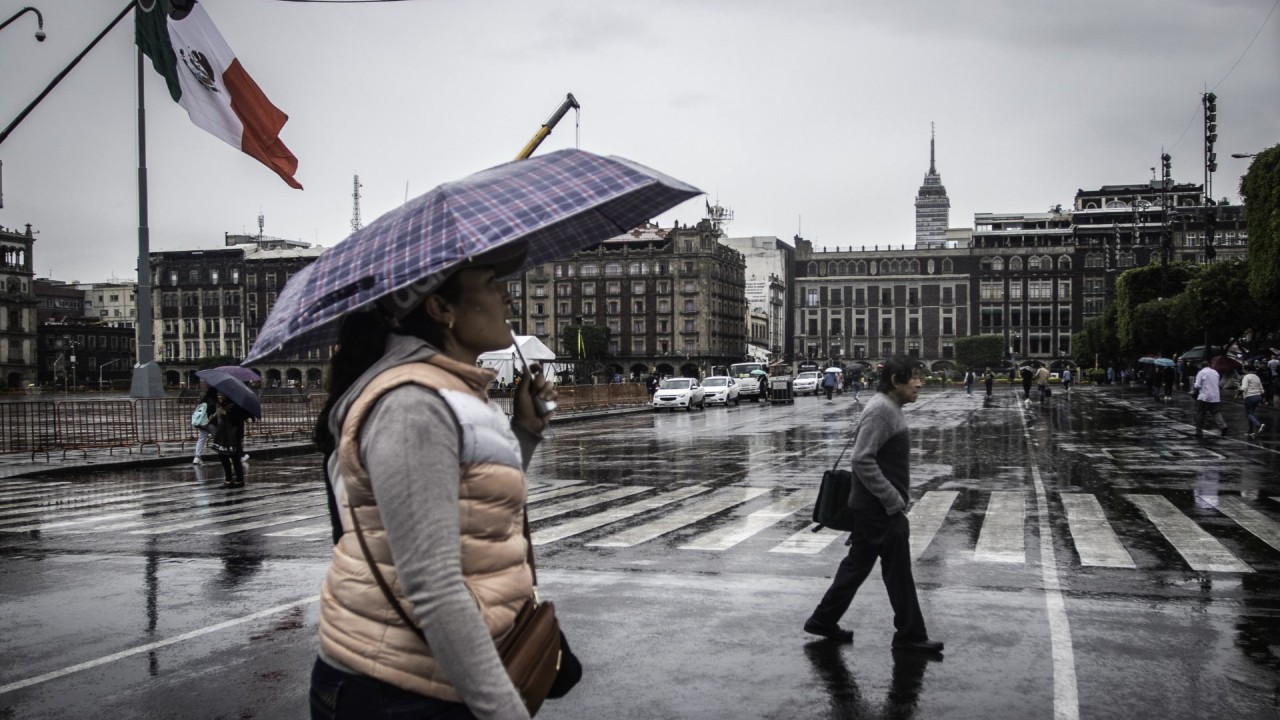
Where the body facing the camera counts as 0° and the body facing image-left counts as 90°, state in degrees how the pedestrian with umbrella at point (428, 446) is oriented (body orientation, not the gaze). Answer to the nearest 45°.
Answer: approximately 270°

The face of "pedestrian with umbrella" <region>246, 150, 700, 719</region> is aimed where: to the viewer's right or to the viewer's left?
to the viewer's right

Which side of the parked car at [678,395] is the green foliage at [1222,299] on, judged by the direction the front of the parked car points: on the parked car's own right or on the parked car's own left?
on the parked car's own left

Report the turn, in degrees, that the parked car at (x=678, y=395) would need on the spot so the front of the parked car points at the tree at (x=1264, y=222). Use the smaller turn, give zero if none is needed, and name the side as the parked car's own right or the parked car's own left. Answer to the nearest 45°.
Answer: approximately 90° to the parked car's own left

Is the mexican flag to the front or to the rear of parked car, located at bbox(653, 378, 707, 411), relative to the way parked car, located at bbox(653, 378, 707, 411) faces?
to the front

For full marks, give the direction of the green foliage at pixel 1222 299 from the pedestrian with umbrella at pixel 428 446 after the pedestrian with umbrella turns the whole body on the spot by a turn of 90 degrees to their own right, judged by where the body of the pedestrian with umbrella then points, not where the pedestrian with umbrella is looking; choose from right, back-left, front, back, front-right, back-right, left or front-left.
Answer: back-left

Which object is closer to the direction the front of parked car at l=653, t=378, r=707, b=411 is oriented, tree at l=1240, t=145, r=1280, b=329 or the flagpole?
the flagpole

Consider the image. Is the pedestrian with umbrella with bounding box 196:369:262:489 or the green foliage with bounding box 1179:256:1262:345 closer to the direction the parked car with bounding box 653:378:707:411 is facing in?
the pedestrian with umbrella

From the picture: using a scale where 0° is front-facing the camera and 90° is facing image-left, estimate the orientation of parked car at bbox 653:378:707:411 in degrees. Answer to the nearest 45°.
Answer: approximately 45°

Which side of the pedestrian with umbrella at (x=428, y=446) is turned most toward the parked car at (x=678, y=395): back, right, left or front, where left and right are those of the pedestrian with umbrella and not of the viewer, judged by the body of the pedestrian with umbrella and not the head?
left

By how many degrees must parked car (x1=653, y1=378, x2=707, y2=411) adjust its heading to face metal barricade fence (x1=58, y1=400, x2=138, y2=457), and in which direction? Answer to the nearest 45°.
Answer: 0° — it already faces it

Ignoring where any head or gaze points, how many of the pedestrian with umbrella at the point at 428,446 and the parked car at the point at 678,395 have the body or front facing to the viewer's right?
1
